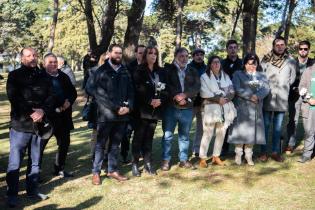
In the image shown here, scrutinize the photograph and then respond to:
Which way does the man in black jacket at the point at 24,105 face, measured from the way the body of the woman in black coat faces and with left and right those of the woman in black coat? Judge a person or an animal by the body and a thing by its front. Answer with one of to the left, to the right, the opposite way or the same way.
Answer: the same way

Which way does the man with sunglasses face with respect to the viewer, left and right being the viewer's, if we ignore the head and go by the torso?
facing the viewer

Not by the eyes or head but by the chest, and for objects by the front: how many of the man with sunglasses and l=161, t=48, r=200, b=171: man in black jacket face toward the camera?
2

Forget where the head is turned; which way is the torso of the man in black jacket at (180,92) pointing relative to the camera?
toward the camera

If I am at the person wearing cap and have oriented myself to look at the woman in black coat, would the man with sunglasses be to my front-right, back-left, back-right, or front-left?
back-left

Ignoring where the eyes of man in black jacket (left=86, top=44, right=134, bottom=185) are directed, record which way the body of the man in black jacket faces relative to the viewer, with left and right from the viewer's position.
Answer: facing the viewer and to the right of the viewer

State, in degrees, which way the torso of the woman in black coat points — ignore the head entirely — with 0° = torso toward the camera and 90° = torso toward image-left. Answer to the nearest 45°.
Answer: approximately 315°

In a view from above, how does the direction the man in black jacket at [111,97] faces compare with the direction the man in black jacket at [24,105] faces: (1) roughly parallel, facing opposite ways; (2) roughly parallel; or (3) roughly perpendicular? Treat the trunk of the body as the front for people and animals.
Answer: roughly parallel

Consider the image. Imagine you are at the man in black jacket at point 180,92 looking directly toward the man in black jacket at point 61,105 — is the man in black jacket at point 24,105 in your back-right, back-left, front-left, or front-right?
front-left

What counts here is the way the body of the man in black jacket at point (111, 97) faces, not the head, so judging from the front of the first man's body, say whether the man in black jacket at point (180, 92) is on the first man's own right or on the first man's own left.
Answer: on the first man's own left

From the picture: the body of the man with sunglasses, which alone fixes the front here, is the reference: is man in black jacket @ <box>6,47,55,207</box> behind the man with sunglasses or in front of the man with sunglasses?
in front
